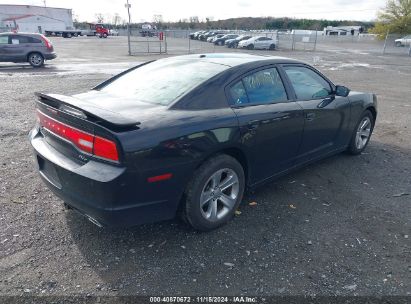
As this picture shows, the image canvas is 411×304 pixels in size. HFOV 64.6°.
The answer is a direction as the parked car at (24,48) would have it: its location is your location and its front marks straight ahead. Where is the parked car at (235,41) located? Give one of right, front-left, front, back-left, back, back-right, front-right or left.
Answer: back-right

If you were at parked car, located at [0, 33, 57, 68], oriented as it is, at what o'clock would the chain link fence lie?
The chain link fence is roughly at 5 o'clock from the parked car.

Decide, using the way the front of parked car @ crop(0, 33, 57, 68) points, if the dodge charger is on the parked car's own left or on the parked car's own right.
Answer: on the parked car's own left

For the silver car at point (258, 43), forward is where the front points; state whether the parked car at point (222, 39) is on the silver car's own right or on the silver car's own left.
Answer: on the silver car's own right

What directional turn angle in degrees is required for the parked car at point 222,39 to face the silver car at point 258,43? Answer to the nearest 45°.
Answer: approximately 90° to its left

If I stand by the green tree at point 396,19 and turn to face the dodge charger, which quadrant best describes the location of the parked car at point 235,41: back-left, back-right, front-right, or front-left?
front-right

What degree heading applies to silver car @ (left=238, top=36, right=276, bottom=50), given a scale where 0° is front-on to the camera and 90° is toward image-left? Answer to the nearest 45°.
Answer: approximately 45°

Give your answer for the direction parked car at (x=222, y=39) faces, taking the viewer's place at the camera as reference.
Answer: facing the viewer and to the left of the viewer

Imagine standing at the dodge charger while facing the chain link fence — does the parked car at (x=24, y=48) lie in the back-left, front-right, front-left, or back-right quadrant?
front-left

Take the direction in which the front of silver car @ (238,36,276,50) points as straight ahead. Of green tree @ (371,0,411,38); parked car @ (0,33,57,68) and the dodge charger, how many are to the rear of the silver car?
1

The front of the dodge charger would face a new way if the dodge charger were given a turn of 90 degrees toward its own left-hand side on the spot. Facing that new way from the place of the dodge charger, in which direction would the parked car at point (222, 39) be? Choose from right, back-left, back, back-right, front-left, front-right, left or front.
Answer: front-right

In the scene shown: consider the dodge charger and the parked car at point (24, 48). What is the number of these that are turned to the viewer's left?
1

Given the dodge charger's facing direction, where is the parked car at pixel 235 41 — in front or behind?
in front

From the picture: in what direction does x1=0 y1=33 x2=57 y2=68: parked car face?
to the viewer's left

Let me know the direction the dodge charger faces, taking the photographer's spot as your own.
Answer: facing away from the viewer and to the right of the viewer

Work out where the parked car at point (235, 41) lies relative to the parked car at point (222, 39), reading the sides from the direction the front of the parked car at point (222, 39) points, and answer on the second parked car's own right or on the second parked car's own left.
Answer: on the second parked car's own left

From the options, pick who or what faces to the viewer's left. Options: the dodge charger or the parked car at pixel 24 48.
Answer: the parked car

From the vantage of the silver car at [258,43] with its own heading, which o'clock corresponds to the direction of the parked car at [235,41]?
The parked car is roughly at 3 o'clock from the silver car.
